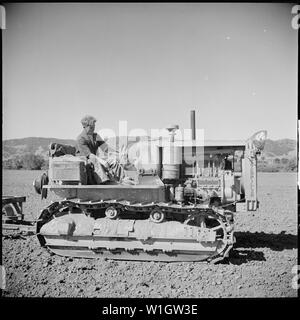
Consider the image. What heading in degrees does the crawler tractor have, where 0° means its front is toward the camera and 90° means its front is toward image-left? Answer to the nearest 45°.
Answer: approximately 270°

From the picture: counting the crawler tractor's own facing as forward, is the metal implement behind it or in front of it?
behind

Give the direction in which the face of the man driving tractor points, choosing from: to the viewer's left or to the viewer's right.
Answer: to the viewer's right
